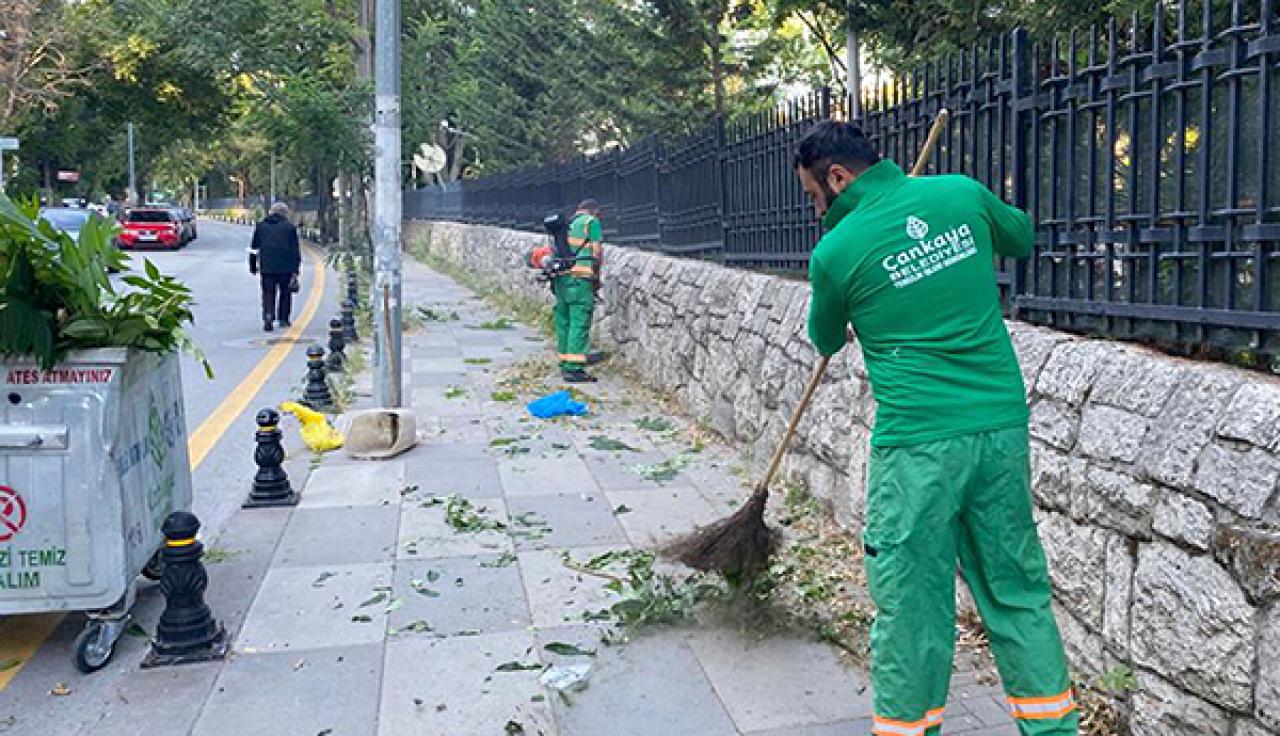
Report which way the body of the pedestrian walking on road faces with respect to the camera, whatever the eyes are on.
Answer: away from the camera

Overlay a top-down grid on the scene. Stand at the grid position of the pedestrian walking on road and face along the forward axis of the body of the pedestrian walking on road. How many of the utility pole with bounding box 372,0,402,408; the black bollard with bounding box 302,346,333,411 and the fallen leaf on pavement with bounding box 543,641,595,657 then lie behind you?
3

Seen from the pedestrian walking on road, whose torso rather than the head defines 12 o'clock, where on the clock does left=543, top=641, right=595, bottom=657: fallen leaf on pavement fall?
The fallen leaf on pavement is roughly at 6 o'clock from the pedestrian walking on road.

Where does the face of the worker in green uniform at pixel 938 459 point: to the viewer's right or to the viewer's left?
to the viewer's left

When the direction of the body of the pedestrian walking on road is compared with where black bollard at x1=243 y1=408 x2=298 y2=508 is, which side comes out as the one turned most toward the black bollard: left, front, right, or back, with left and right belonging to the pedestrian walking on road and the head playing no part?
back

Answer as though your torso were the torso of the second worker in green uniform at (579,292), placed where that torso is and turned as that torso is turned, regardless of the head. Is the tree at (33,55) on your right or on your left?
on your left

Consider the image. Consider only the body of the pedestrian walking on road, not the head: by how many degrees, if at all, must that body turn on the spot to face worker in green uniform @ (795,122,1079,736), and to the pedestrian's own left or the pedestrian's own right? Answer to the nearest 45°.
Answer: approximately 180°

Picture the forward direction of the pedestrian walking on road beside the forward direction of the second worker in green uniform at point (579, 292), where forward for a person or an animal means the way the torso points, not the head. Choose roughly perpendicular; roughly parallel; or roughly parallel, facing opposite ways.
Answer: roughly perpendicular

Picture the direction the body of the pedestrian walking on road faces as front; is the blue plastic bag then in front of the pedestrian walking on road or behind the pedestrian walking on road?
behind

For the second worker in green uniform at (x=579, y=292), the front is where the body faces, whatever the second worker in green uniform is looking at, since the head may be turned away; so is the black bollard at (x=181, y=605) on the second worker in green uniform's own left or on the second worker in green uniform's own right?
on the second worker in green uniform's own right
